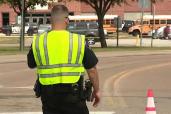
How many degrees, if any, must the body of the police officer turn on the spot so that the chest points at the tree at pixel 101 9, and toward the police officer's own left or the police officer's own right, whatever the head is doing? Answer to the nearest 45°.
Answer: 0° — they already face it

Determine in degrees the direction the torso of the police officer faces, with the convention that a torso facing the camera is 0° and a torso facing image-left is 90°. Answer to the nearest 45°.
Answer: approximately 180°
